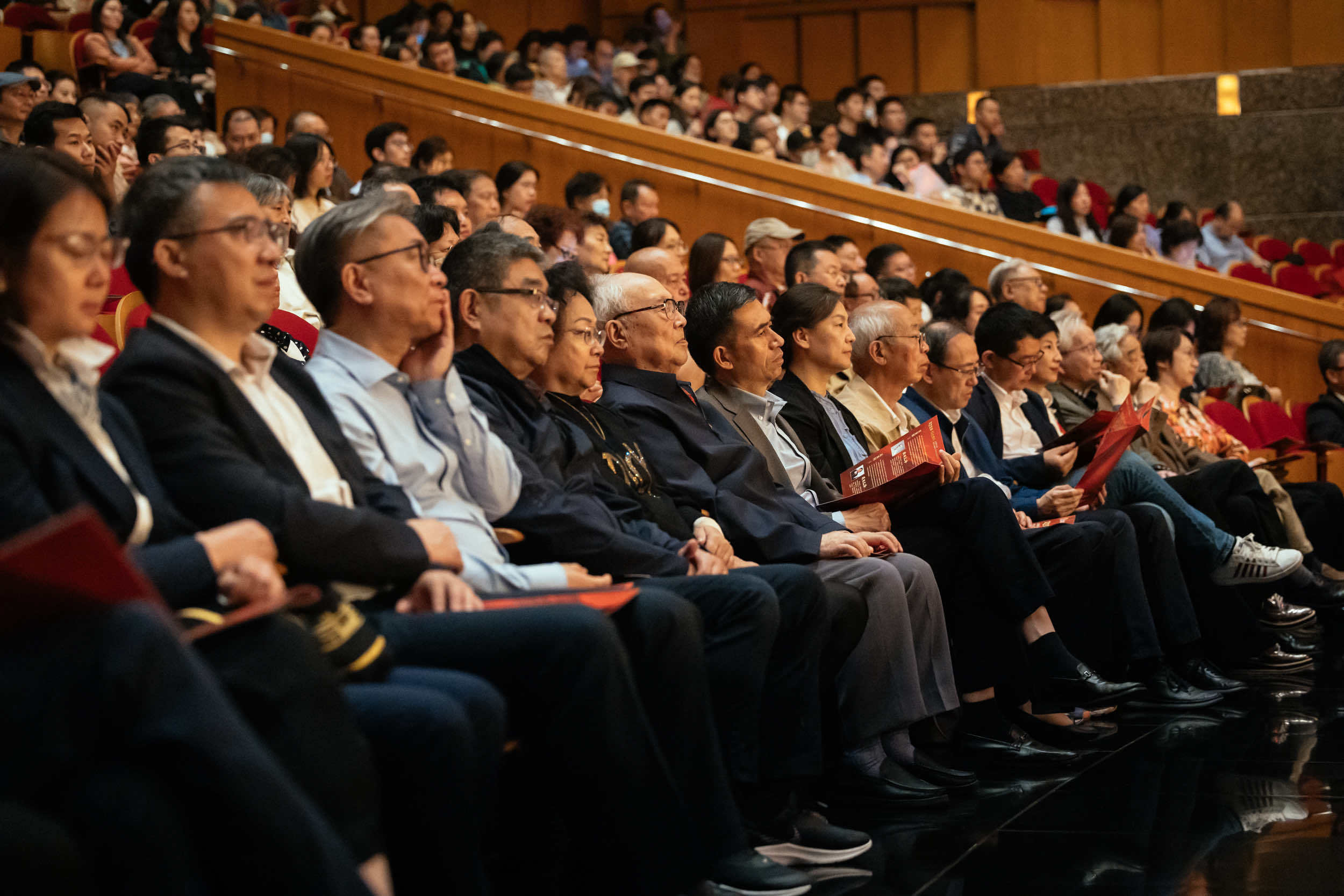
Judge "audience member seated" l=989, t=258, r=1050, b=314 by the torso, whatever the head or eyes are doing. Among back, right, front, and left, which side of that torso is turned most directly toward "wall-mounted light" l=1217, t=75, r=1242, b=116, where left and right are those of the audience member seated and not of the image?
left

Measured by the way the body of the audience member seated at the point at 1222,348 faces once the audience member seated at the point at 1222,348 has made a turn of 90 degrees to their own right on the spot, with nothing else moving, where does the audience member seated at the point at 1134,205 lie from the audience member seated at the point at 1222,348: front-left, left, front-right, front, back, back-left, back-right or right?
back

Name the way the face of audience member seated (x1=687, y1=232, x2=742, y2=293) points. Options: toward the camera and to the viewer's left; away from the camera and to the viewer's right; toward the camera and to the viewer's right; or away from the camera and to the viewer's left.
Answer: toward the camera and to the viewer's right

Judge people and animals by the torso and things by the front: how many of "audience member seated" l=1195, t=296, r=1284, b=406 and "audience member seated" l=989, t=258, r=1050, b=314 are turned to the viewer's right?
2

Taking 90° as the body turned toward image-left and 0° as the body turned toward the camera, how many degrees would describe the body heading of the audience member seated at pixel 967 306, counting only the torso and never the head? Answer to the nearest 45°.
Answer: approximately 270°

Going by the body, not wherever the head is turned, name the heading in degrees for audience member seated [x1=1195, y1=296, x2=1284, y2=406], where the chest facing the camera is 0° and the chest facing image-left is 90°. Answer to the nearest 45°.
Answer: approximately 270°

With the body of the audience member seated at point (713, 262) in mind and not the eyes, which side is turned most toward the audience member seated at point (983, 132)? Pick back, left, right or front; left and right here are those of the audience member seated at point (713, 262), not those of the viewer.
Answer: left

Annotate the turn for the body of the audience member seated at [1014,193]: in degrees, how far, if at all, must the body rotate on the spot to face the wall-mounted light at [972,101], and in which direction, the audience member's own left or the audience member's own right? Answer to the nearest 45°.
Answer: approximately 135° to the audience member's own left

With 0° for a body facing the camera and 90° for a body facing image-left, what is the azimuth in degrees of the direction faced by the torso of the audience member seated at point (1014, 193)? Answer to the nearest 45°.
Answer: approximately 315°

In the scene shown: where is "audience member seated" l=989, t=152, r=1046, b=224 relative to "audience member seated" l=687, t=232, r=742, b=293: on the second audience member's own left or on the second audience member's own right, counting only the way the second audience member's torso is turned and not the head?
on the second audience member's own left

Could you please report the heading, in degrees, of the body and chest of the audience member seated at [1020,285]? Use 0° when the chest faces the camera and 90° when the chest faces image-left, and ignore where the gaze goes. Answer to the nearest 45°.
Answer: approximately 270°

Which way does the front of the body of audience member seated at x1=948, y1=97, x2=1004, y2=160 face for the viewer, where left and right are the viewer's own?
facing the viewer and to the right of the viewer
